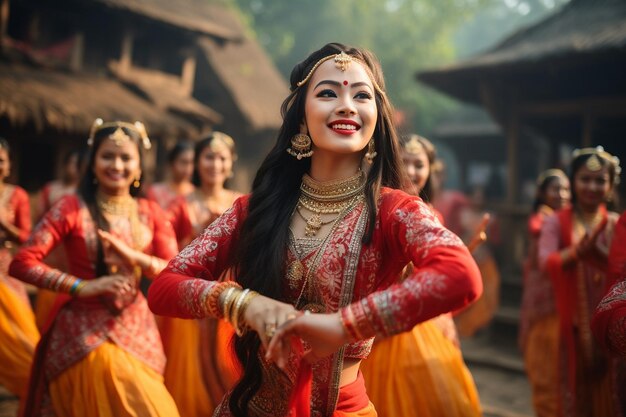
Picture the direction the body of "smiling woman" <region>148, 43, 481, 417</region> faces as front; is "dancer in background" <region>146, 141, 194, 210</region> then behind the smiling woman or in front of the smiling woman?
behind

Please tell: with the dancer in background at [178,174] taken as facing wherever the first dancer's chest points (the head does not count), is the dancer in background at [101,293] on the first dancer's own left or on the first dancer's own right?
on the first dancer's own right

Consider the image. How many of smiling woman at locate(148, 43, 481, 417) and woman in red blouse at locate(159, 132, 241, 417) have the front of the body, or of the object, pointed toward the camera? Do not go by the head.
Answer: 2

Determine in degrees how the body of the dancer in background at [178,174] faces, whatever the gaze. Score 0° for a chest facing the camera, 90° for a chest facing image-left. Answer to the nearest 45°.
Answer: approximately 315°

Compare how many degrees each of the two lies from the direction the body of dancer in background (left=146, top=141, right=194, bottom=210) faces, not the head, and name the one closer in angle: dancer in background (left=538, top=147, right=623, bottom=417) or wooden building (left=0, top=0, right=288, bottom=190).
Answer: the dancer in background

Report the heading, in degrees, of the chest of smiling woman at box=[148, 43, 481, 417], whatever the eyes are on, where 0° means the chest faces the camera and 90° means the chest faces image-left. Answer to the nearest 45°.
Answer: approximately 0°
